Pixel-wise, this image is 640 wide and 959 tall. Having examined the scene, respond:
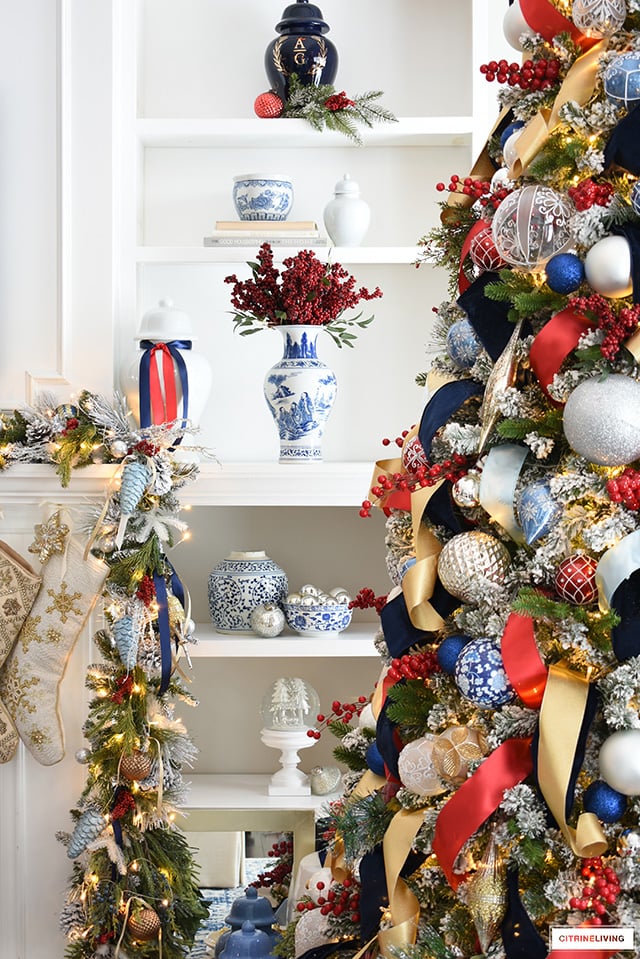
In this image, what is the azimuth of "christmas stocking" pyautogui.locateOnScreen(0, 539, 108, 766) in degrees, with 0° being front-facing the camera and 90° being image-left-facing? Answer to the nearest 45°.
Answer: approximately 0°

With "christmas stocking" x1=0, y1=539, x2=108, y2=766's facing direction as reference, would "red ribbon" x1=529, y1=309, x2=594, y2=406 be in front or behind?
in front

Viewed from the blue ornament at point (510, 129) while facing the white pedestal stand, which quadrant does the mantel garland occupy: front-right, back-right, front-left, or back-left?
front-left

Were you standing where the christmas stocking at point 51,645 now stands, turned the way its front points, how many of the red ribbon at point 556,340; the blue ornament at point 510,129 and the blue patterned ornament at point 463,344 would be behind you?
0

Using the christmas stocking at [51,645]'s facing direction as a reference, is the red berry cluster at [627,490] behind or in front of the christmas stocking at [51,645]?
in front

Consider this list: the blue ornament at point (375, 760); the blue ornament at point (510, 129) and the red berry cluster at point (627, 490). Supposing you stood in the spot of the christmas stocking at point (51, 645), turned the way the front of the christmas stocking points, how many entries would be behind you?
0
